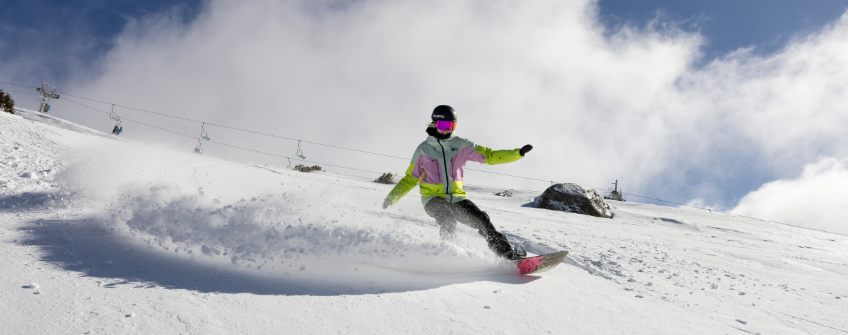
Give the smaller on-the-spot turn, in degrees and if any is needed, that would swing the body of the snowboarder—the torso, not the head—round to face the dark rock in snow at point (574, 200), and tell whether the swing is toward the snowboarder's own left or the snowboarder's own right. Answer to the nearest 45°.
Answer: approximately 135° to the snowboarder's own left

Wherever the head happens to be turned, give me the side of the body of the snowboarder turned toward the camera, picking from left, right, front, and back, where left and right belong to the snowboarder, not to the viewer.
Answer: front
